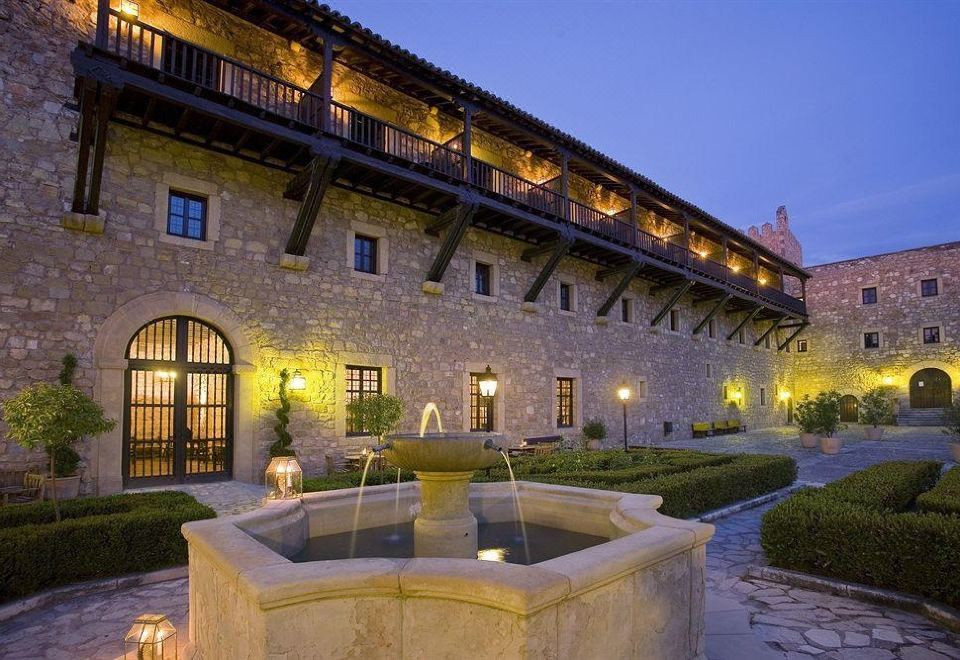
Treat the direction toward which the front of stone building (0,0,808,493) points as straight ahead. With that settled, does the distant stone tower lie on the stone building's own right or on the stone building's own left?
on the stone building's own left

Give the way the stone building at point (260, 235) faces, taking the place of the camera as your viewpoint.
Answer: facing the viewer and to the right of the viewer

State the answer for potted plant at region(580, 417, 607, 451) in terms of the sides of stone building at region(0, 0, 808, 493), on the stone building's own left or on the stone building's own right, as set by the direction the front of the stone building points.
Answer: on the stone building's own left

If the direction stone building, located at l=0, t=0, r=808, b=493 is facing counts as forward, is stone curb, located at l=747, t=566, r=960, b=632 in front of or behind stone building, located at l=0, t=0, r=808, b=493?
in front

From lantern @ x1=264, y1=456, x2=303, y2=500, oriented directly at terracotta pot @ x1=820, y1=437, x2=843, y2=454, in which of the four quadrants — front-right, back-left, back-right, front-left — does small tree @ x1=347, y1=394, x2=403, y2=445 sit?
front-left

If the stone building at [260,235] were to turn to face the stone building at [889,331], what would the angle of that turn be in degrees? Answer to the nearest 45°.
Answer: approximately 90° to its left

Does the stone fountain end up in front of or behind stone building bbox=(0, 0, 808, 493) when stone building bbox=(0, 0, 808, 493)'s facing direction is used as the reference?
in front

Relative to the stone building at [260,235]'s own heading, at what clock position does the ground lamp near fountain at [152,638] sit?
The ground lamp near fountain is roughly at 1 o'clock from the stone building.

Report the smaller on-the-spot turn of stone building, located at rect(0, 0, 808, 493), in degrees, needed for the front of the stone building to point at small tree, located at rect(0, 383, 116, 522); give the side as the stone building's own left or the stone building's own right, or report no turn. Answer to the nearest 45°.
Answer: approximately 45° to the stone building's own right

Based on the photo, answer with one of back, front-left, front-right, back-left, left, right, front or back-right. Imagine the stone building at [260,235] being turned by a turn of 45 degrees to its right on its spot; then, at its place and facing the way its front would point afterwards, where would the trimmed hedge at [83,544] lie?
front

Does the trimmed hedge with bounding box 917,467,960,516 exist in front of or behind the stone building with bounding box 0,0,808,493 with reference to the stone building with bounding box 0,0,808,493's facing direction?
in front

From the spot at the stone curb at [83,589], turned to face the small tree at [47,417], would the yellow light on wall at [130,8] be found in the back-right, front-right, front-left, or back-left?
front-right

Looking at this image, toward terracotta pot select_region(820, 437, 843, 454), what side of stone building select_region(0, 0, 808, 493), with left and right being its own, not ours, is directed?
left

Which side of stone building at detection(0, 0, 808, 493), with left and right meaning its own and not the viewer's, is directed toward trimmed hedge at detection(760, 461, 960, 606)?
front
